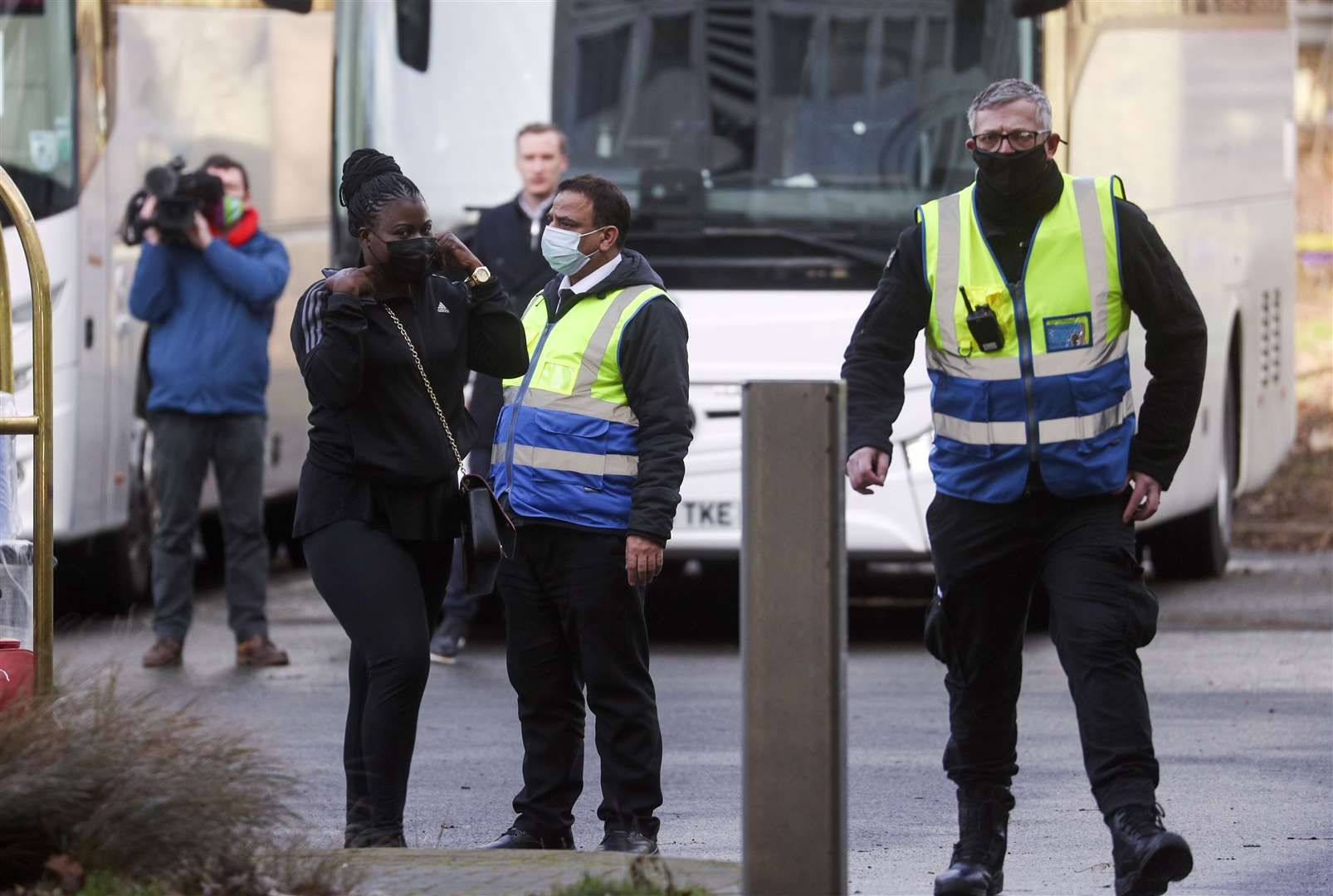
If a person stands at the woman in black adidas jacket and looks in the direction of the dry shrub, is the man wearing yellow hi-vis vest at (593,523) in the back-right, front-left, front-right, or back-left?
back-left

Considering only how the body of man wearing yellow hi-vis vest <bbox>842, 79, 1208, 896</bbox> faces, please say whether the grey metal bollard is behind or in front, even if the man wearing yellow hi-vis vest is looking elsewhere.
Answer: in front

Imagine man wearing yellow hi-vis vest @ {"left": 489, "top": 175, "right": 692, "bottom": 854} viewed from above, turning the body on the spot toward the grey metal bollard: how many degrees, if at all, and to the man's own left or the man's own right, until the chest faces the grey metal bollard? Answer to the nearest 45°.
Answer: approximately 45° to the man's own left

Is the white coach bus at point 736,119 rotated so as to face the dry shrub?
yes

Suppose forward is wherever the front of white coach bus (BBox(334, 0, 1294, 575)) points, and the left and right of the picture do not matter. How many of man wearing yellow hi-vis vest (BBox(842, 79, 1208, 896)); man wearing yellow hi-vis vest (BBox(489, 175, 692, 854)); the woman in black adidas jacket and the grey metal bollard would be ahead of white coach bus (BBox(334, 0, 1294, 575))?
4

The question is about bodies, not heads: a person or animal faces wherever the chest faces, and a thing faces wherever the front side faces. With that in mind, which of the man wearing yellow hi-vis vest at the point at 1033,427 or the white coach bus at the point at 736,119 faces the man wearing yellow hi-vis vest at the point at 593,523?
the white coach bus

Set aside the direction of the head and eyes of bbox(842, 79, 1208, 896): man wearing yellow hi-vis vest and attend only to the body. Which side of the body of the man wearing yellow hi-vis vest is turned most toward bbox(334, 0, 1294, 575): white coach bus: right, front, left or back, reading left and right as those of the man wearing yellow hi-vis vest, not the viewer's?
back

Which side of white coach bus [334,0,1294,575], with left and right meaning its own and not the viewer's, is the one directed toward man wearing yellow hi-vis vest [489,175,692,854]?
front

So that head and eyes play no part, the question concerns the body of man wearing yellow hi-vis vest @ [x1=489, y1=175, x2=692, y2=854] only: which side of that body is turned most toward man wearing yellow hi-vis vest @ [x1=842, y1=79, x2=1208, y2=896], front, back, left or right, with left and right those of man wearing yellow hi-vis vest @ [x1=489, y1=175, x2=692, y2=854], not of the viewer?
left

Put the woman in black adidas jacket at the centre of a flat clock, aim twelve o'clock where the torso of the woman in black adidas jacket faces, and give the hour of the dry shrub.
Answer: The dry shrub is roughly at 2 o'clock from the woman in black adidas jacket.

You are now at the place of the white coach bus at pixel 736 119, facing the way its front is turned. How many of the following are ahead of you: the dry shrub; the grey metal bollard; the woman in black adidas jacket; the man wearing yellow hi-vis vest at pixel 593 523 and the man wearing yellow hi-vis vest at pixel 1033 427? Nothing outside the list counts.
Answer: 5

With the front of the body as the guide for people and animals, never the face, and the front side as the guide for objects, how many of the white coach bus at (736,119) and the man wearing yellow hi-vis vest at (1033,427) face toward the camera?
2

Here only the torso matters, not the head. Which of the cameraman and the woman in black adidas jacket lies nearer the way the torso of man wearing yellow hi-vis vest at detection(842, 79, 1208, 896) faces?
the woman in black adidas jacket

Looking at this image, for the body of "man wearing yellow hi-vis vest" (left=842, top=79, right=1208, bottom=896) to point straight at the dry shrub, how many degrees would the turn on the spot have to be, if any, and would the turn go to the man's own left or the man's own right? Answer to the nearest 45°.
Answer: approximately 45° to the man's own right
